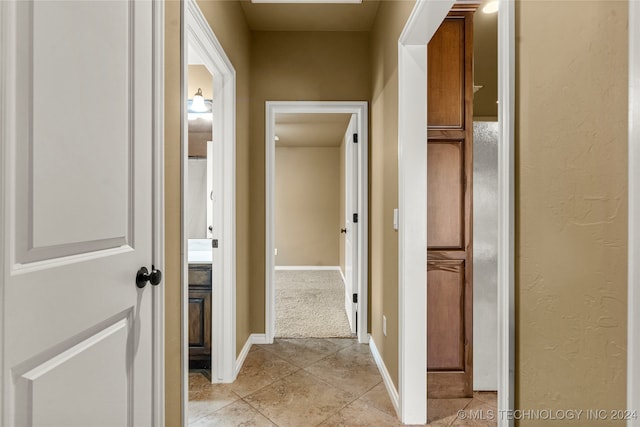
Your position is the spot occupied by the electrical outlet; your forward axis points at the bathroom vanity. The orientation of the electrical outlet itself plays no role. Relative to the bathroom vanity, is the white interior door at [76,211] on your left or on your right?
left

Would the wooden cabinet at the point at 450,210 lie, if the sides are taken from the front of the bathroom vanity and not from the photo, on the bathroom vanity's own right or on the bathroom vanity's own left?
on the bathroom vanity's own left

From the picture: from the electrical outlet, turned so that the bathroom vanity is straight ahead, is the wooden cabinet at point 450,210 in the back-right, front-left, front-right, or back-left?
back-left

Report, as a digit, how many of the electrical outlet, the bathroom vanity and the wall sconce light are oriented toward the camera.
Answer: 2

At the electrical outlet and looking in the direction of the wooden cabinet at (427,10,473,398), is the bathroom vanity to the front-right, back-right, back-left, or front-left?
back-right

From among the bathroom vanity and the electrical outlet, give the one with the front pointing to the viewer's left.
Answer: the electrical outlet

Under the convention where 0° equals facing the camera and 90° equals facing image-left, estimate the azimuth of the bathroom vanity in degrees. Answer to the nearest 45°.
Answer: approximately 0°

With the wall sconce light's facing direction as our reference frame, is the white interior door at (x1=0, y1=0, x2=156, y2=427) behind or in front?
in front

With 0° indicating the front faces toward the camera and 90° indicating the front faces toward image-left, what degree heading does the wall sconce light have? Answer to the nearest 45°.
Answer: approximately 0°

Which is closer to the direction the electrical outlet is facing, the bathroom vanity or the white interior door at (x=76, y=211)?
the bathroom vanity

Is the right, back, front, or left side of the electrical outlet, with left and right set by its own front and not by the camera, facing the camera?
left
